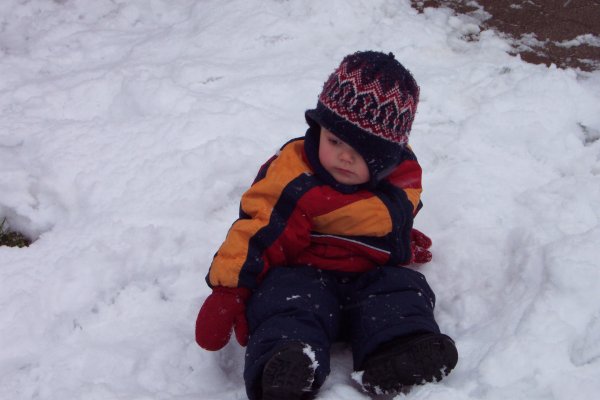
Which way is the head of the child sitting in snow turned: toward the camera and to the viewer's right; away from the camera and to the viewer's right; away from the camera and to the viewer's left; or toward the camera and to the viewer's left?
toward the camera and to the viewer's left

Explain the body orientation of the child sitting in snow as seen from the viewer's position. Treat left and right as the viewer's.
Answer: facing the viewer
